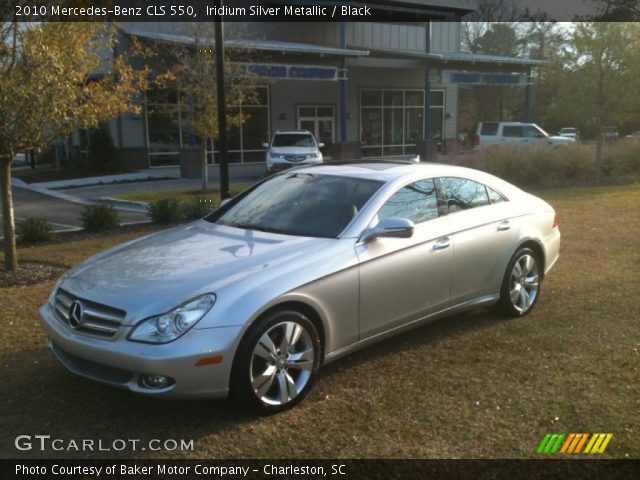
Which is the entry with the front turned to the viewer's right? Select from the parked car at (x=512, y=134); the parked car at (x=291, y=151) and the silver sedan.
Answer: the parked car at (x=512, y=134)

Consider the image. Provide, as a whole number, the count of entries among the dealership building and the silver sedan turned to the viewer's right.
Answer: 0

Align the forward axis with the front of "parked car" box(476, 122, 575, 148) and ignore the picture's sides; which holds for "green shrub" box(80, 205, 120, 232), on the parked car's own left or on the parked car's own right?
on the parked car's own right

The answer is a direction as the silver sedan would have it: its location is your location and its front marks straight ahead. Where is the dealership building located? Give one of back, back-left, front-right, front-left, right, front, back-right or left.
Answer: back-right

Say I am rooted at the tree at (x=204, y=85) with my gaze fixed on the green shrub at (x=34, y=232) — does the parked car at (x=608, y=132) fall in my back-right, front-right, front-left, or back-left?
back-left

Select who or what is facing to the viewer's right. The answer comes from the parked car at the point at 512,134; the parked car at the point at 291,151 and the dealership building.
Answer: the parked car at the point at 512,134

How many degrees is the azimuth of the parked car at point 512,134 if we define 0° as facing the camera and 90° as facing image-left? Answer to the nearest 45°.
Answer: approximately 270°

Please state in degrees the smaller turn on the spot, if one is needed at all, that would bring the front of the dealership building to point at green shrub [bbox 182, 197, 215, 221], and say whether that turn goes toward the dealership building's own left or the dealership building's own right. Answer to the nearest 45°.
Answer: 0° — it already faces it

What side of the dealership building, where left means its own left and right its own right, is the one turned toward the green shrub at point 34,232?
front

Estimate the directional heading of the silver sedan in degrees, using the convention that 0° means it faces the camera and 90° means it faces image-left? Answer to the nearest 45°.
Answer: approximately 45°

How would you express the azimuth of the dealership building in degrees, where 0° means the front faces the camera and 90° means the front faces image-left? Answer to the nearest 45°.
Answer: approximately 0°

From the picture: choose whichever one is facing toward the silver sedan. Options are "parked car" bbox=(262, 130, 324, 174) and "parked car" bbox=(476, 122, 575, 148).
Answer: "parked car" bbox=(262, 130, 324, 174)

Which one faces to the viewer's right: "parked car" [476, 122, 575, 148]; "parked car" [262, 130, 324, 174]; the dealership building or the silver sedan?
"parked car" [476, 122, 575, 148]
